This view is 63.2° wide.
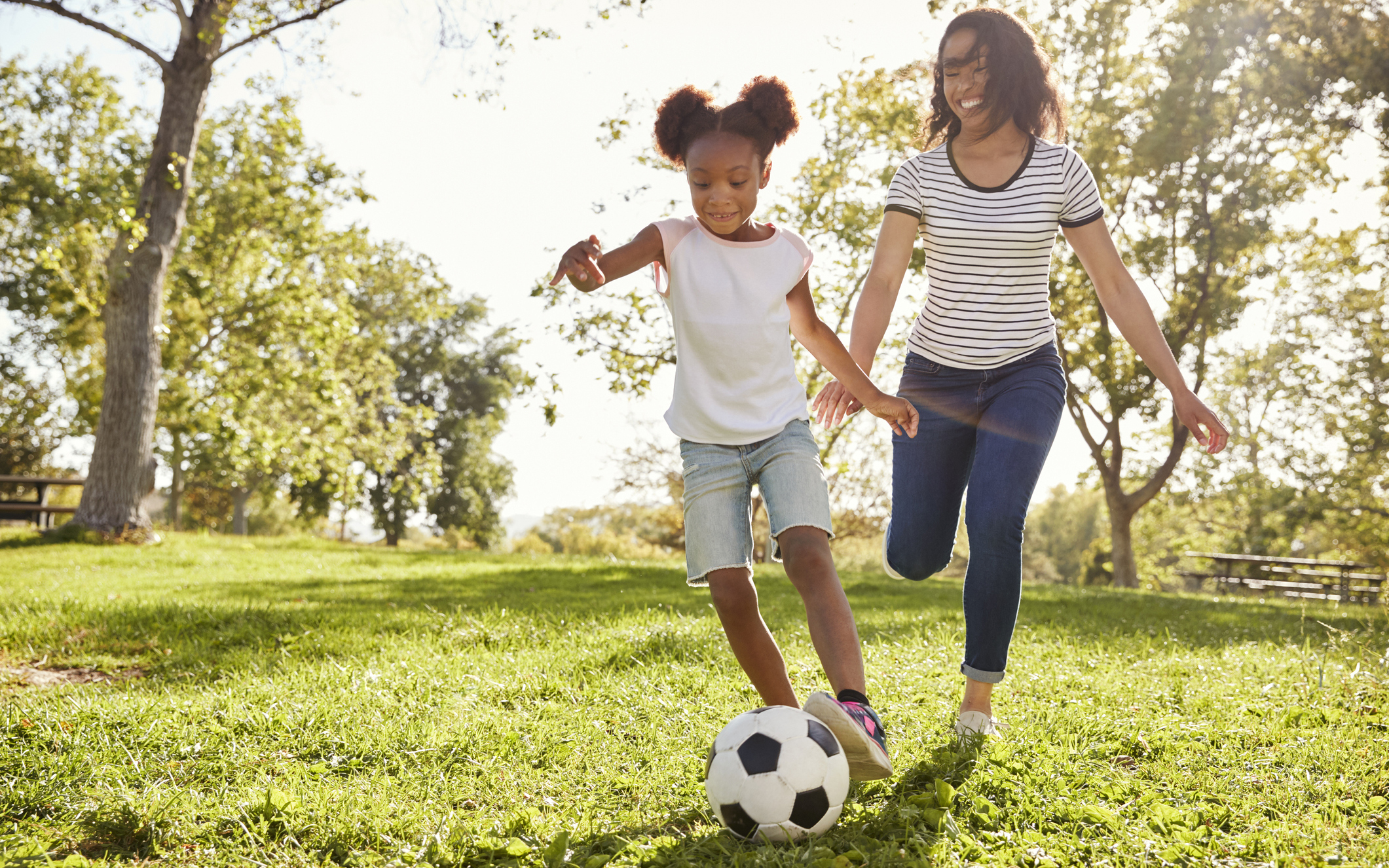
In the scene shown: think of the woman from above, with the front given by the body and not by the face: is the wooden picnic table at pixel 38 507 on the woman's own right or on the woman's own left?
on the woman's own right

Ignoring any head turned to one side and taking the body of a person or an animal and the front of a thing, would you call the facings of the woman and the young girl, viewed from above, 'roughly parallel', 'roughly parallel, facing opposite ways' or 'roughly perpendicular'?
roughly parallel

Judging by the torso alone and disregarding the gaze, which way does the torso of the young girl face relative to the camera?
toward the camera

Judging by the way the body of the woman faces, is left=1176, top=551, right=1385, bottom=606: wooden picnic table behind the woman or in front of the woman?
behind

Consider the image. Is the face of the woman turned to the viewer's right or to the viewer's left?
to the viewer's left

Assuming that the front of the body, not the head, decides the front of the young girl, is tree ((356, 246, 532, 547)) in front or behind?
behind

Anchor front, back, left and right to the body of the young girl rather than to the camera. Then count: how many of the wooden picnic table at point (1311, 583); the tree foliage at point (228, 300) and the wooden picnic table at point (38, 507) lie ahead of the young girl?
0

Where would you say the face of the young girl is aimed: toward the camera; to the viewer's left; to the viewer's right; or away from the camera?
toward the camera

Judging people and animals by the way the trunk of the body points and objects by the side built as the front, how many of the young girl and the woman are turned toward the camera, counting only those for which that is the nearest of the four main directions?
2

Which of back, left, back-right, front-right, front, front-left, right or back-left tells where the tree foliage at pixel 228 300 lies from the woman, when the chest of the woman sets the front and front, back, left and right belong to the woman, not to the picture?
back-right

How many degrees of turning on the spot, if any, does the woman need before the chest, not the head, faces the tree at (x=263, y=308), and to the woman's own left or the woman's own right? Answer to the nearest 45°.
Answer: approximately 135° to the woman's own right

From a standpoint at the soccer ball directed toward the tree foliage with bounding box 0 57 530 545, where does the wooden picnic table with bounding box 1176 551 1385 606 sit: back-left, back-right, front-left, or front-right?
front-right
